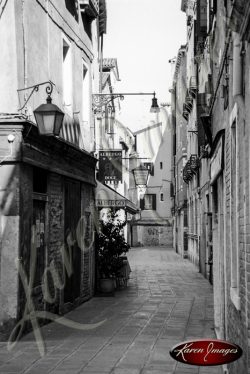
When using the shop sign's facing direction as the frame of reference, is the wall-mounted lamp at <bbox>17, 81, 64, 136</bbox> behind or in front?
in front

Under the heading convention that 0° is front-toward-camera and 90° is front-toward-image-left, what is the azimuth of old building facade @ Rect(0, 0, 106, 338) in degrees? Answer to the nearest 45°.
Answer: approximately 315°

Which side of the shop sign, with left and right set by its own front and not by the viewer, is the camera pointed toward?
front

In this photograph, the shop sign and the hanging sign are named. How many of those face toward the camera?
2

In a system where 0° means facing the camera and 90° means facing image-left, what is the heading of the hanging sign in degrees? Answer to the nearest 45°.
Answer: approximately 0°

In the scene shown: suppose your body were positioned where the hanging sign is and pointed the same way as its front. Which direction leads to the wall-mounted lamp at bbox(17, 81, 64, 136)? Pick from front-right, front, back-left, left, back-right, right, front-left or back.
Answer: front

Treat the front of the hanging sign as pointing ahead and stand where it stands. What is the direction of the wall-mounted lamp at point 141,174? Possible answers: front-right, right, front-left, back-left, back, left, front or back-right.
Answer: back
